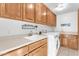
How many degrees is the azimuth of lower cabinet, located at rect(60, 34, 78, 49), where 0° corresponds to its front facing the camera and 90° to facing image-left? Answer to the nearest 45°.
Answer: approximately 45°

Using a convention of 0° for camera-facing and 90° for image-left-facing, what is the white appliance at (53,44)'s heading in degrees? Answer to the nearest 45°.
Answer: approximately 315°
